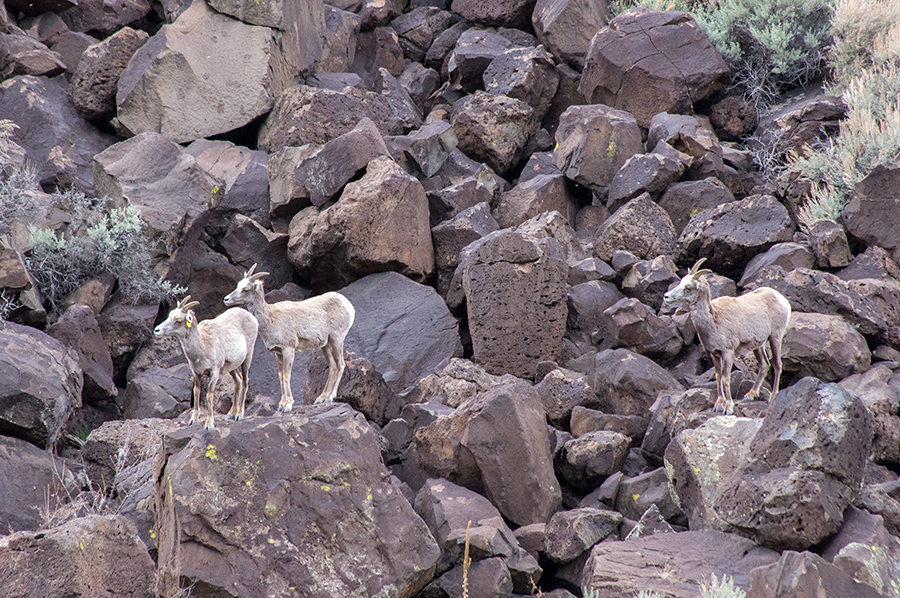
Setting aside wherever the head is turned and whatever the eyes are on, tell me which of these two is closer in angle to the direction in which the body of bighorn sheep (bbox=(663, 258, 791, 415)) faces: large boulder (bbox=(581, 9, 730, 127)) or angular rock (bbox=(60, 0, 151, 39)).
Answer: the angular rock

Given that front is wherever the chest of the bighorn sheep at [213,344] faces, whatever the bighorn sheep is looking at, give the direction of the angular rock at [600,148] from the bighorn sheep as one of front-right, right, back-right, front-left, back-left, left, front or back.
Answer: back

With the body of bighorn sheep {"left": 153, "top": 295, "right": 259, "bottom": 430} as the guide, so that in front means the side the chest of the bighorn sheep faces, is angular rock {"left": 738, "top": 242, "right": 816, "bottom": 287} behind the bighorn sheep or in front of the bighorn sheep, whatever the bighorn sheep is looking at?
behind

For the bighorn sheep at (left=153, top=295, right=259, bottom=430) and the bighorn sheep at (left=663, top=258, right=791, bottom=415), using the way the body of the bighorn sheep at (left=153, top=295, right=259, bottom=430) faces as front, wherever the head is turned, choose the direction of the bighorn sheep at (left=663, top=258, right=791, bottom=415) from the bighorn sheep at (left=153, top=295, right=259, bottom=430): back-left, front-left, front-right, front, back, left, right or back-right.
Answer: back-left

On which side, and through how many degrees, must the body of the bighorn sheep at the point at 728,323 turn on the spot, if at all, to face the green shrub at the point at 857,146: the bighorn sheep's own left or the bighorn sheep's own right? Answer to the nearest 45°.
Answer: approximately 135° to the bighorn sheep's own right

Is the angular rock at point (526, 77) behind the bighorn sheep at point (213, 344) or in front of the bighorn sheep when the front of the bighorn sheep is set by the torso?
behind

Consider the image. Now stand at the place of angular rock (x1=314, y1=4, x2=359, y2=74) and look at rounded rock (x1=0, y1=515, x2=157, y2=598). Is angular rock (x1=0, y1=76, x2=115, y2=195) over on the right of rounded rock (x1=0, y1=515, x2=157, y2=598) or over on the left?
right

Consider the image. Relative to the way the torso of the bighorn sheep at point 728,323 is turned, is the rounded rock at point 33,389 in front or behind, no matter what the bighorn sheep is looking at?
in front

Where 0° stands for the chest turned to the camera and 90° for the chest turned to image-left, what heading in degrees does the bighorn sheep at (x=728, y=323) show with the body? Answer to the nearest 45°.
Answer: approximately 45°

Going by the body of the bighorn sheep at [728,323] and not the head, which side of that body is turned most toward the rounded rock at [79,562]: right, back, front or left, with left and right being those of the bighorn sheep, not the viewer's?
front

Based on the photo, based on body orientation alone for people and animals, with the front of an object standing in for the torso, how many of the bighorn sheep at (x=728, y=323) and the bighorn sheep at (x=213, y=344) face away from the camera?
0

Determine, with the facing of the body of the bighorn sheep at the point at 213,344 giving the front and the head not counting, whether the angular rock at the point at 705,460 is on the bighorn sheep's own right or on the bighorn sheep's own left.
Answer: on the bighorn sheep's own left

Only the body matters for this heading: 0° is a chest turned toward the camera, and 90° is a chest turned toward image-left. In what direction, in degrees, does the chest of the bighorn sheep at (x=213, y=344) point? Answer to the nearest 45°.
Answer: approximately 45°

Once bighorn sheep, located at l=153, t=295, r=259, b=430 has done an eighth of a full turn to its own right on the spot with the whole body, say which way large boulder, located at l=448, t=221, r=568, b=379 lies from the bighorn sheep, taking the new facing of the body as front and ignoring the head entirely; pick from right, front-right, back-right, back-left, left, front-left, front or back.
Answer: back-right
